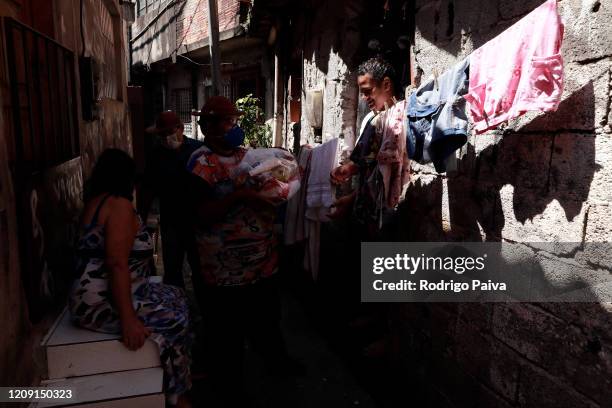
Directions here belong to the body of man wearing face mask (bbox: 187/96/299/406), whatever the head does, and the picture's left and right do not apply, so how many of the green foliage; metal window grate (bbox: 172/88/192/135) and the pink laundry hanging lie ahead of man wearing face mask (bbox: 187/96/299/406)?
1

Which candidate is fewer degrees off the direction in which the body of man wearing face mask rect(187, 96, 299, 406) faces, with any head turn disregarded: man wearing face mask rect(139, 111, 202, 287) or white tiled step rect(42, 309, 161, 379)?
the white tiled step

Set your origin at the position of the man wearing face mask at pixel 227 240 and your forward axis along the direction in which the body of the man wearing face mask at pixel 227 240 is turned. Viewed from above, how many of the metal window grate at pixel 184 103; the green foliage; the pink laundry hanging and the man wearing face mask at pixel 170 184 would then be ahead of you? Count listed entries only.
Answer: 1

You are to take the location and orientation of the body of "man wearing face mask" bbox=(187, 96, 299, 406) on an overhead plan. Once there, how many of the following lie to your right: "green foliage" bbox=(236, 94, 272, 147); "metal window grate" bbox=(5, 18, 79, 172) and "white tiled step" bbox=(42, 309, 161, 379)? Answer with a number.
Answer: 2

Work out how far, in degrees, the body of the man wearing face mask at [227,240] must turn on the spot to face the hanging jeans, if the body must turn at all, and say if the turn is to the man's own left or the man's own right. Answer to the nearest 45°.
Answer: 0° — they already face it

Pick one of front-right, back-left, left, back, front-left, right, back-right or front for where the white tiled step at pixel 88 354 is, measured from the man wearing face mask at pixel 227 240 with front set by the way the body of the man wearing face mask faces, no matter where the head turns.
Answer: right

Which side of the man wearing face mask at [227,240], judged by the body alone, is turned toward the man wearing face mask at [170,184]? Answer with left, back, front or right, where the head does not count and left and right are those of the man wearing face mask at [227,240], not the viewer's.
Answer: back

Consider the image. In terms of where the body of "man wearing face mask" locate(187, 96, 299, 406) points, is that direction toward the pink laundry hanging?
yes

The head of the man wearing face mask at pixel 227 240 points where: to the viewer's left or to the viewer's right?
to the viewer's right

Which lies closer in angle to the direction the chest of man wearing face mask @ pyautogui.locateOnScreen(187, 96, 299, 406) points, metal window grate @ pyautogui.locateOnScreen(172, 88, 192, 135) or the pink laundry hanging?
the pink laundry hanging

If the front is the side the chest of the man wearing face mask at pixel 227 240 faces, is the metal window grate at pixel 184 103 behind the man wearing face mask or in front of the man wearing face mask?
behind

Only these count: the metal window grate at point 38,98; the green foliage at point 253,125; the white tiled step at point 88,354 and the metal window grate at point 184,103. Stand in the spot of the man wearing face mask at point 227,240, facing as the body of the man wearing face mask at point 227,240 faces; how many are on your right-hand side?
2

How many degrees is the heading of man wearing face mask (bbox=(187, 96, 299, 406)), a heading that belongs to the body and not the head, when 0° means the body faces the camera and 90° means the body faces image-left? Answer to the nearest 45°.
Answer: approximately 315°

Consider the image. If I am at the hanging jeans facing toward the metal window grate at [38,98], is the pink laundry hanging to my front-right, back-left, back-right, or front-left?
back-left

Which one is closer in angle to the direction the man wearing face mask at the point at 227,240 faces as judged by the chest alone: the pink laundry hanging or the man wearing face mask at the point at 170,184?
the pink laundry hanging
